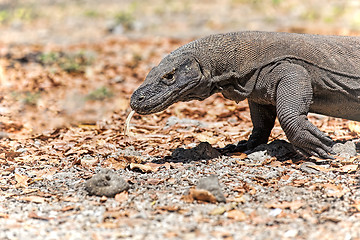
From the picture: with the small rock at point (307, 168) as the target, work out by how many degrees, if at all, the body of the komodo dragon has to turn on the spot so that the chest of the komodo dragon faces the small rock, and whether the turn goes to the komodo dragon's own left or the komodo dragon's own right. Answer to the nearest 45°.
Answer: approximately 135° to the komodo dragon's own left

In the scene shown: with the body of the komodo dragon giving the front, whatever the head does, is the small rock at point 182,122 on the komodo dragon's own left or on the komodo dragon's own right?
on the komodo dragon's own right

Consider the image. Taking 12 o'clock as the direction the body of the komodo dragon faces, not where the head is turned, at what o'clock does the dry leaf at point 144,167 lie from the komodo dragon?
The dry leaf is roughly at 11 o'clock from the komodo dragon.

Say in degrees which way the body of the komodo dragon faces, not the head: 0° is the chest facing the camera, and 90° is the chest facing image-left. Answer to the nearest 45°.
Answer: approximately 90°

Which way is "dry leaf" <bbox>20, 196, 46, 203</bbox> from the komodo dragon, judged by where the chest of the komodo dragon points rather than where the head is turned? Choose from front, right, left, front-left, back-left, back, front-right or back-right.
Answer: front-left

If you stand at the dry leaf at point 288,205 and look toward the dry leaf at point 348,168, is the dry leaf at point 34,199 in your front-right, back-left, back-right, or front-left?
back-left

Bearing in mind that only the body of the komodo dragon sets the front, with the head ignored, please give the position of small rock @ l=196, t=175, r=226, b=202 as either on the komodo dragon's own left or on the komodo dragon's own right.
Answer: on the komodo dragon's own left

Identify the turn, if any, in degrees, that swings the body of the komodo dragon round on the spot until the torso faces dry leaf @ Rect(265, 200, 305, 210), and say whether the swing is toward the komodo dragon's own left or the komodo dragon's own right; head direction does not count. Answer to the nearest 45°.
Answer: approximately 90° to the komodo dragon's own left
